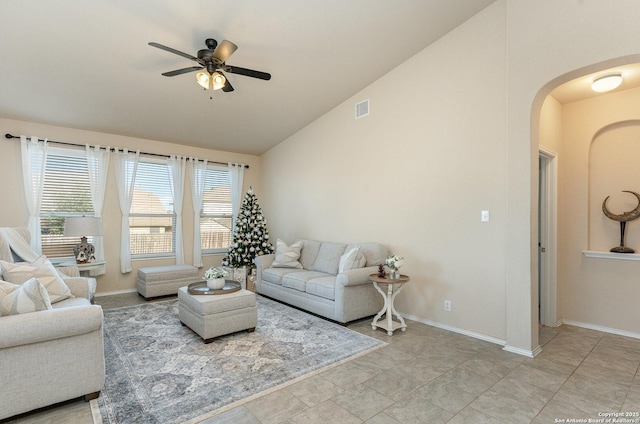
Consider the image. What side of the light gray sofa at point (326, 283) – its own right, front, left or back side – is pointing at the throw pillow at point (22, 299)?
front

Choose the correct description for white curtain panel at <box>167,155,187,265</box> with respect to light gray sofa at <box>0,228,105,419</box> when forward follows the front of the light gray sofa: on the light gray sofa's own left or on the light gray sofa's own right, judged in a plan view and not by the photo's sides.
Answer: on the light gray sofa's own left

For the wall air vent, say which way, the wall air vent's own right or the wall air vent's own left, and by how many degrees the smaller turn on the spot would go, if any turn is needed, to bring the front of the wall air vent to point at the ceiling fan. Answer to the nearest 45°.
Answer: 0° — it already faces it

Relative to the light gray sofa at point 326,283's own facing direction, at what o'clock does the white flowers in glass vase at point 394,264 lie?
The white flowers in glass vase is roughly at 9 o'clock from the light gray sofa.

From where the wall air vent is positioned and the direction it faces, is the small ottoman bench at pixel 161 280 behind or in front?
in front

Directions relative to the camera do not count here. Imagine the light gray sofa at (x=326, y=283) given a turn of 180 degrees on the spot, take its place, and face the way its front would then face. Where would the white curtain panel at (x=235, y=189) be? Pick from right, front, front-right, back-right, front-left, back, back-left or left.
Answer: left

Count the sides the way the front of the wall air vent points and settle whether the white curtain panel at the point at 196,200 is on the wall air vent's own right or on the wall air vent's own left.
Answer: on the wall air vent's own right

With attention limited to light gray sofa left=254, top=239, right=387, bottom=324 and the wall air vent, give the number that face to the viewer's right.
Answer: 0

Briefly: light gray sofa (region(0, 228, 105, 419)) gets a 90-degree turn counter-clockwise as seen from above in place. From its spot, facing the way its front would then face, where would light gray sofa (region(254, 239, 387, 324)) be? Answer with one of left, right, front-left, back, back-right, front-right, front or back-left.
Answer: right

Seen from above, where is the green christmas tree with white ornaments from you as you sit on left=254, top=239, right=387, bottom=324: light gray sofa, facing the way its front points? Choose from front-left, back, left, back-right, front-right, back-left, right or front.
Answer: right

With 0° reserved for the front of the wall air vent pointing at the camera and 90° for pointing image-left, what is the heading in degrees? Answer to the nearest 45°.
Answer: approximately 45°

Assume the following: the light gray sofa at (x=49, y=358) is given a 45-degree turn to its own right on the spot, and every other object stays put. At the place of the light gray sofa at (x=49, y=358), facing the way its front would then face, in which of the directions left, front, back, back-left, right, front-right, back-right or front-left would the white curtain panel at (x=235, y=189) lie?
left

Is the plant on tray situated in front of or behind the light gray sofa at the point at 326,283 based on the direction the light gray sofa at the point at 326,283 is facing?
in front

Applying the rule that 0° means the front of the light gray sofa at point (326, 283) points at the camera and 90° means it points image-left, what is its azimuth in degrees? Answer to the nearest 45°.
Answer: approximately 45°

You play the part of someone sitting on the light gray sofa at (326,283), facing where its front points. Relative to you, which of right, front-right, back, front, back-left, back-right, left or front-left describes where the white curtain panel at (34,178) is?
front-right

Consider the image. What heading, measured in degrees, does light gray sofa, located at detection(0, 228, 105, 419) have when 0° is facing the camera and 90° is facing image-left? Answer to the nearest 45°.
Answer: approximately 270°
